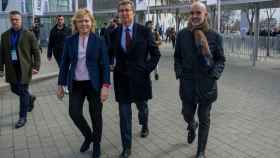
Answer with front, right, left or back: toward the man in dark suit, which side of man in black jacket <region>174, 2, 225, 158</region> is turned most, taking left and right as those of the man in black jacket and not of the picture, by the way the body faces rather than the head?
right

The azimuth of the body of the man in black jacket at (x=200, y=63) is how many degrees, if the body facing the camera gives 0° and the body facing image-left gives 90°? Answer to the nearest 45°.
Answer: approximately 0°

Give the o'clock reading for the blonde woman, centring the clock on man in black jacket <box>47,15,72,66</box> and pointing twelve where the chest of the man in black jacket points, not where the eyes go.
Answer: The blonde woman is roughly at 12 o'clock from the man in black jacket.

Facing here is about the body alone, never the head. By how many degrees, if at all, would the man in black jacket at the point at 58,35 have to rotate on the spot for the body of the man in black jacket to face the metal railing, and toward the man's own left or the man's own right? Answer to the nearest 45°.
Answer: approximately 135° to the man's own left

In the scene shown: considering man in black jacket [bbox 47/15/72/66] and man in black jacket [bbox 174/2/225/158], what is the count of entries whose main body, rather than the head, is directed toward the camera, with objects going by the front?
2

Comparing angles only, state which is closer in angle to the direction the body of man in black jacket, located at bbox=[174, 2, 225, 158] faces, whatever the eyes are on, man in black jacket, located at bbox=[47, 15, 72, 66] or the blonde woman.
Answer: the blonde woman
